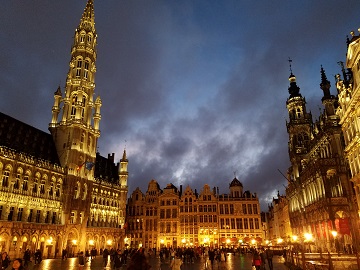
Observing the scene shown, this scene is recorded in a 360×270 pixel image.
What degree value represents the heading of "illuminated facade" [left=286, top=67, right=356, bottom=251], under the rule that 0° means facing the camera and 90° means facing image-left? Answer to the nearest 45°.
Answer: approximately 45°
